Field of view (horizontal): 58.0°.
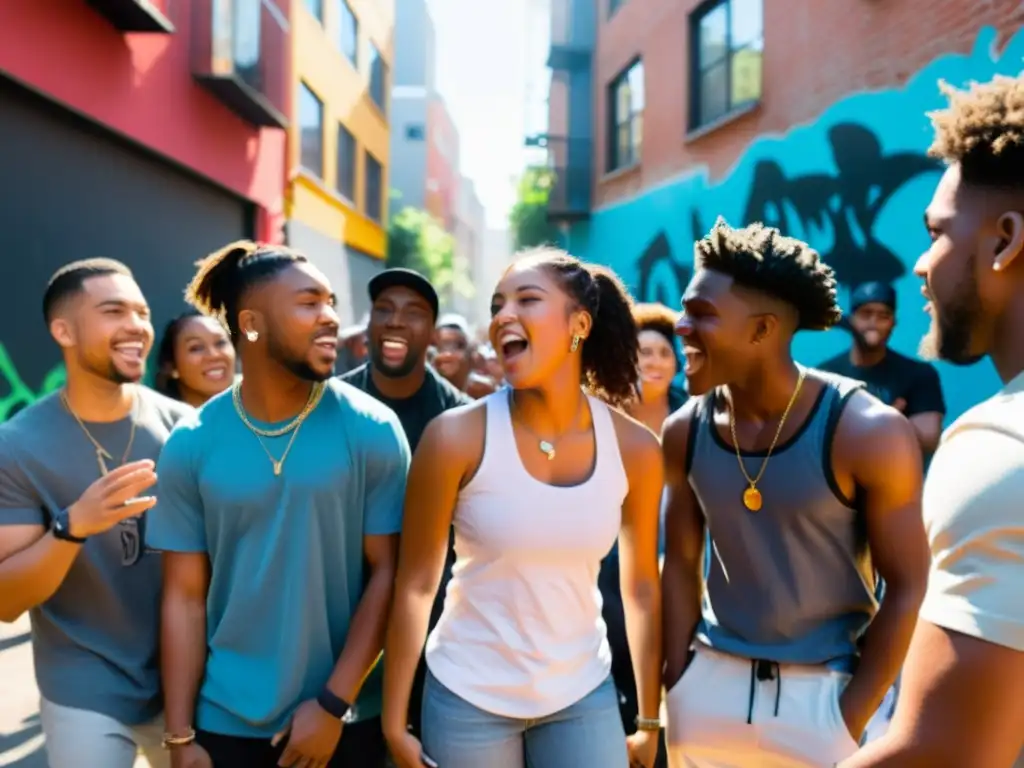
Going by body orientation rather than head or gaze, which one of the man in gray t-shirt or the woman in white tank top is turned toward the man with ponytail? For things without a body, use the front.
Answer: the man in gray t-shirt

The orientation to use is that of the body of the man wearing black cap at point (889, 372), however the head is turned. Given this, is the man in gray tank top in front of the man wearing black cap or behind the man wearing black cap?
in front

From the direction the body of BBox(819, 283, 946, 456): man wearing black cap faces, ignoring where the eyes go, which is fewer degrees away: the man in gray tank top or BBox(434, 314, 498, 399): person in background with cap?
the man in gray tank top

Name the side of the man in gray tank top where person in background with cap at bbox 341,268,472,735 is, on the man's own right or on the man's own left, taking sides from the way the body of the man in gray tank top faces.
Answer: on the man's own right

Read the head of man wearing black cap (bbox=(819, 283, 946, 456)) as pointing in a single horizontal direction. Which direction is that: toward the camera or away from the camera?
toward the camera

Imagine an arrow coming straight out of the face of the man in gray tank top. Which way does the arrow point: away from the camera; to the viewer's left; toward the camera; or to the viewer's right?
to the viewer's left

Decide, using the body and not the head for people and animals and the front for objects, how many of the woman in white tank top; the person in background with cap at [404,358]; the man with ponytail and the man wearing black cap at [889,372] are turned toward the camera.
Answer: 4

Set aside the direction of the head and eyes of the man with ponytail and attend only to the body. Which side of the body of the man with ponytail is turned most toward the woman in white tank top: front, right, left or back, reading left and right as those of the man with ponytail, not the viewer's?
left

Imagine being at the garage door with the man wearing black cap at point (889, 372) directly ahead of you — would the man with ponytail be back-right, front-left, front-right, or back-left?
front-right

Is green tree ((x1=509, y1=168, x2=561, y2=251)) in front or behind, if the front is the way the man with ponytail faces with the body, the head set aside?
behind

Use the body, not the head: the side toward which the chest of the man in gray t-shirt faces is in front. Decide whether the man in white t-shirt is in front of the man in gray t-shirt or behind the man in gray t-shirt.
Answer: in front

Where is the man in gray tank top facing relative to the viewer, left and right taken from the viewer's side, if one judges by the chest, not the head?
facing the viewer and to the left of the viewer

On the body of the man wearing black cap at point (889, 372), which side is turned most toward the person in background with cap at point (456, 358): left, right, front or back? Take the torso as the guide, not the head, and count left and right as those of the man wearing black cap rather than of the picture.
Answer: right

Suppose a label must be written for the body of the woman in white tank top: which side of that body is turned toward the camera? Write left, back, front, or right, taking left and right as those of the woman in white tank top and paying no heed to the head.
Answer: front

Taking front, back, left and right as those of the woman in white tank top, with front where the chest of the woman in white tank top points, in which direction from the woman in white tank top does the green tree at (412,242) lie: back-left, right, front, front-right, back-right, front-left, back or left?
back

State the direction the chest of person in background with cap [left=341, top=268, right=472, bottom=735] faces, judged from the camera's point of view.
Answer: toward the camera

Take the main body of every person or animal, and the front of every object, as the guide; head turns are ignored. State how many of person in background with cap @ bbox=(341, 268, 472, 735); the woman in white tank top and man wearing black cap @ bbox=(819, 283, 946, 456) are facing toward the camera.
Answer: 3

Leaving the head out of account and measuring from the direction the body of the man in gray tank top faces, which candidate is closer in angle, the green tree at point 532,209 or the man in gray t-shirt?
the man in gray t-shirt
